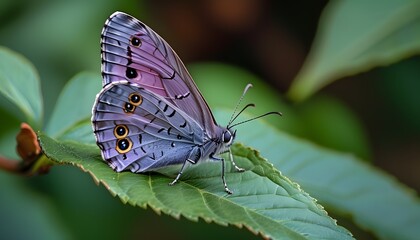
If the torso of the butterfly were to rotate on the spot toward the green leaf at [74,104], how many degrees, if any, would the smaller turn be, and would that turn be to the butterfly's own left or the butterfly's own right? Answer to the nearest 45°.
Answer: approximately 135° to the butterfly's own left

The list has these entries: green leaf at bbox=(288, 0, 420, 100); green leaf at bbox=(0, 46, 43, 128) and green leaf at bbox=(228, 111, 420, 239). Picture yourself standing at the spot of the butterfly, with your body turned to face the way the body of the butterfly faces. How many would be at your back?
1

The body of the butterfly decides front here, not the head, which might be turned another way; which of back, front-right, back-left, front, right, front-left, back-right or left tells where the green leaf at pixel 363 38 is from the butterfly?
front-left

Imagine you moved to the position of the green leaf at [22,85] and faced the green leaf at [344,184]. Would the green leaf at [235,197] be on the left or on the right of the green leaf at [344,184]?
right

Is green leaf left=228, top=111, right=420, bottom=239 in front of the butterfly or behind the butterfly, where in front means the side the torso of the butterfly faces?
in front

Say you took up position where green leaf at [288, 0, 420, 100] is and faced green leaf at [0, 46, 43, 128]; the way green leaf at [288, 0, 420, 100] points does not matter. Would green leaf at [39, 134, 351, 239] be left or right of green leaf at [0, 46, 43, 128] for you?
left

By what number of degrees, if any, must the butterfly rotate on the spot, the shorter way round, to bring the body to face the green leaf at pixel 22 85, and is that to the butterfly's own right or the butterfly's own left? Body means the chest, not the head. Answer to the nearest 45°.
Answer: approximately 180°

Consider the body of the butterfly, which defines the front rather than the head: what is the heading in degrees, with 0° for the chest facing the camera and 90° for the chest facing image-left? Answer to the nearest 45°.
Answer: approximately 270°
